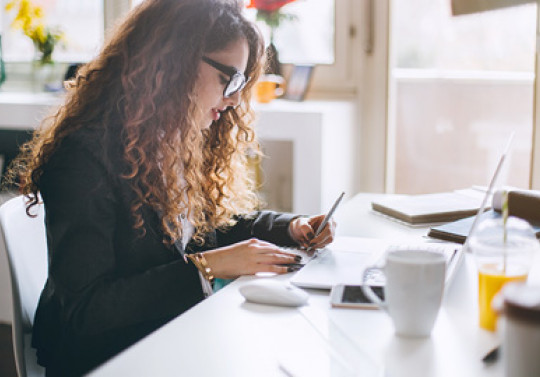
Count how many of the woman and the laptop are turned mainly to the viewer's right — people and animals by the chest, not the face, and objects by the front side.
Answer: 1

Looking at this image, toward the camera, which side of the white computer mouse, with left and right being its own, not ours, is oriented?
right

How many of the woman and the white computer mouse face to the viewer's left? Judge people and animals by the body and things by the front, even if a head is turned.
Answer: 0

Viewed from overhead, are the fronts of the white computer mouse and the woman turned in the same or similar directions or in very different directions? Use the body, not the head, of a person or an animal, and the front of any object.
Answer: same or similar directions

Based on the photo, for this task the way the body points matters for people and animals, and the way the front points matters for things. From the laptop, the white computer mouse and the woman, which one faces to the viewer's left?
the laptop

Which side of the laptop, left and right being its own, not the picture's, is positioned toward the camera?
left

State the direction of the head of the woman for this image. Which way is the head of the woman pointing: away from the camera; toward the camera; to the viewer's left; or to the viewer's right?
to the viewer's right

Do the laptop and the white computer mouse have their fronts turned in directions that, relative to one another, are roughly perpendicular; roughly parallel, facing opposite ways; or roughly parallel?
roughly parallel, facing opposite ways

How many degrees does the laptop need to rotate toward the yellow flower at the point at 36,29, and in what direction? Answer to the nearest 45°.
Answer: approximately 45° to its right

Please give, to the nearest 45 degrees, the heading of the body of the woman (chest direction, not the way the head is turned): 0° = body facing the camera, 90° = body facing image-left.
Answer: approximately 270°

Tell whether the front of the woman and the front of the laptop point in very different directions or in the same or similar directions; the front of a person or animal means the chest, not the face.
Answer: very different directions

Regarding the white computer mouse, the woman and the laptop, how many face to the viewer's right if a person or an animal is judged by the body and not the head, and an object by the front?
2
